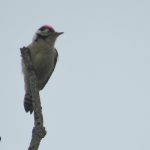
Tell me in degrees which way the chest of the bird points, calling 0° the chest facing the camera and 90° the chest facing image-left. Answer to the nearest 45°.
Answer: approximately 315°
